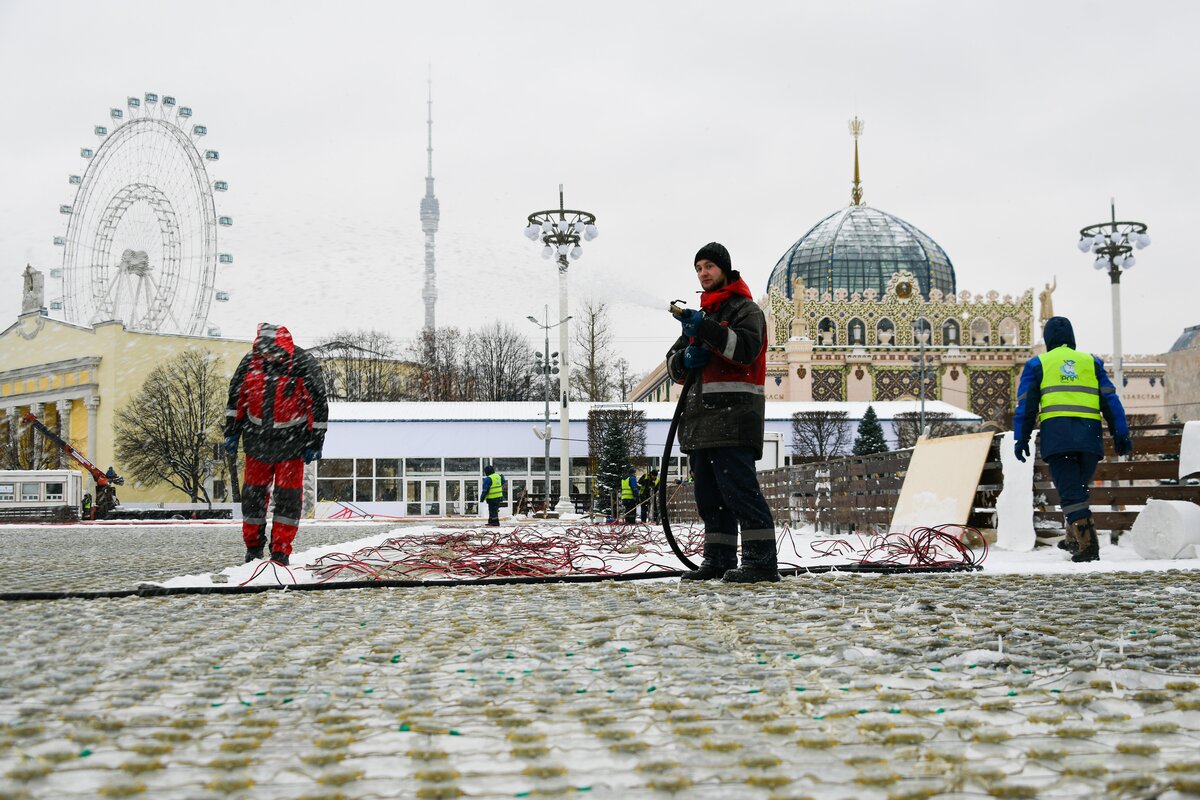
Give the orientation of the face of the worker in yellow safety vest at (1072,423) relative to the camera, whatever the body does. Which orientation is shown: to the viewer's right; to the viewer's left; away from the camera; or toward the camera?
away from the camera

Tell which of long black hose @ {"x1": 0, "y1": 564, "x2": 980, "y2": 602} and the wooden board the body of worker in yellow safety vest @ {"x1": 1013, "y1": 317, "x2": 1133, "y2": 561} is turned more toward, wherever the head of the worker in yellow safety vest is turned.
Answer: the wooden board

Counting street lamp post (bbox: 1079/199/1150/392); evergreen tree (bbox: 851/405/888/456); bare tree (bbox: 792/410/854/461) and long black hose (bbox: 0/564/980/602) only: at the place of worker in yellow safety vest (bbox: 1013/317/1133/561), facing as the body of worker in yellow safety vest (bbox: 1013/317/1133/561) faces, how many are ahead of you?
3

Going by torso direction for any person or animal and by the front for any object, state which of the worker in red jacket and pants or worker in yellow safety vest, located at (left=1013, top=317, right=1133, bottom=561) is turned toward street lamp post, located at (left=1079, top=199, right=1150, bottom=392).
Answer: the worker in yellow safety vest

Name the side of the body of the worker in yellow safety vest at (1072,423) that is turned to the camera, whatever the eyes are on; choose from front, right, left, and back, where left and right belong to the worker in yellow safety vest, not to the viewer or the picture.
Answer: back

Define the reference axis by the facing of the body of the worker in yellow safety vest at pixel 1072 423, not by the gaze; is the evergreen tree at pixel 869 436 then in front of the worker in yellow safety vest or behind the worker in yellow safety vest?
in front

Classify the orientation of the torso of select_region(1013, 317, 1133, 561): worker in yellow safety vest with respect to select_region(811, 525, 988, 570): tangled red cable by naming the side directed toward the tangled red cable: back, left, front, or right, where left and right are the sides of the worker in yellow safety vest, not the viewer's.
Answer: left

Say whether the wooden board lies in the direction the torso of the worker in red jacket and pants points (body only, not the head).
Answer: no

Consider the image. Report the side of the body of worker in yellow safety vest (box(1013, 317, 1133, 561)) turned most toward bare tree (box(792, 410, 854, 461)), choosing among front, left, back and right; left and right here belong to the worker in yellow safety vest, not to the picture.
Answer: front
